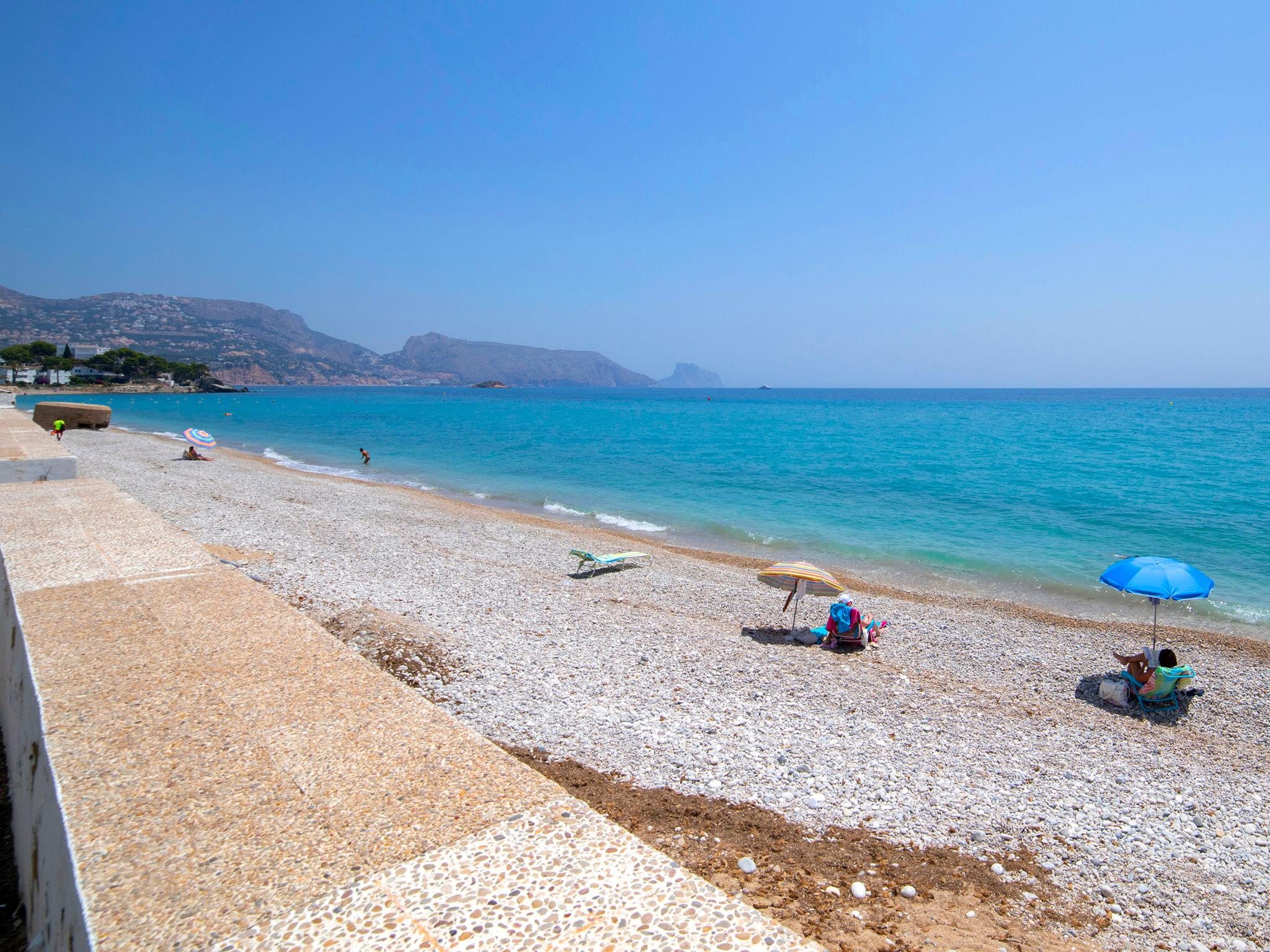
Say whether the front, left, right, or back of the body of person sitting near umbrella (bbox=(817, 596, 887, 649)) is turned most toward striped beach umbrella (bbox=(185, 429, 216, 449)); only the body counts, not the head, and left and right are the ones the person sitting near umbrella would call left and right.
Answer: left

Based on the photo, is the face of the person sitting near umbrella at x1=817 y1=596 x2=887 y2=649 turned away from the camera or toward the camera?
away from the camera

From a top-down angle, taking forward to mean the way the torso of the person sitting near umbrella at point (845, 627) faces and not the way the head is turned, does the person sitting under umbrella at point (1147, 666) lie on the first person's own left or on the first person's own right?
on the first person's own right

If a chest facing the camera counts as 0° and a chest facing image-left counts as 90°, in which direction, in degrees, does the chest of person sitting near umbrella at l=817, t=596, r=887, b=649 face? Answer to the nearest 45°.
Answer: approximately 225°

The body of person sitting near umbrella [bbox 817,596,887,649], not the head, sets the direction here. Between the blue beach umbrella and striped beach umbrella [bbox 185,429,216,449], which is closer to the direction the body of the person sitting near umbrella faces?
the blue beach umbrella

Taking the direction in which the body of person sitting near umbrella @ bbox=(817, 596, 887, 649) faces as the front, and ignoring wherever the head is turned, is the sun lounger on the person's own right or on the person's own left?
on the person's own left

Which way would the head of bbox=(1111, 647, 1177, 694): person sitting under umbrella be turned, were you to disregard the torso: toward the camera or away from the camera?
away from the camera

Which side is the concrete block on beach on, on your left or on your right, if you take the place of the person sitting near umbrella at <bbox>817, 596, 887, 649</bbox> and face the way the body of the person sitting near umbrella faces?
on your left

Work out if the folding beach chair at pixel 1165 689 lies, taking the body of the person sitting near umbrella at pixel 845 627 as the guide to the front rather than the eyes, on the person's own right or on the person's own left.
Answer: on the person's own right

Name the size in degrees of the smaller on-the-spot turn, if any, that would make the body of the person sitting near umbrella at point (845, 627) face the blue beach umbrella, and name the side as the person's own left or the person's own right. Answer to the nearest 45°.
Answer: approximately 45° to the person's own right

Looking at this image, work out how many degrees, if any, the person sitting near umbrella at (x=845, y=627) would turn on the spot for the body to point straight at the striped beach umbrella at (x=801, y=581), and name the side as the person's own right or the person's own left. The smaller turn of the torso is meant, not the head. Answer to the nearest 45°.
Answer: approximately 90° to the person's own left
